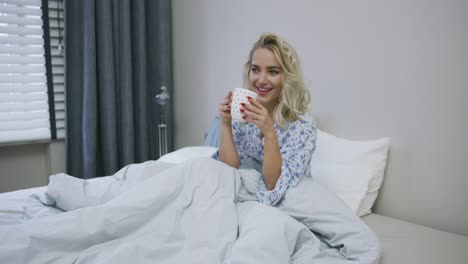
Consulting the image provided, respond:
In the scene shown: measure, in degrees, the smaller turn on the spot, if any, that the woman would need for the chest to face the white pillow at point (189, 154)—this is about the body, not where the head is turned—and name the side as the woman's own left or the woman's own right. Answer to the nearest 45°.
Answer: approximately 90° to the woman's own right

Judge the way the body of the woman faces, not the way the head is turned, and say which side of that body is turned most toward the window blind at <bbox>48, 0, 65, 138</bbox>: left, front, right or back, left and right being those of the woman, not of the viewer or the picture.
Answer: right

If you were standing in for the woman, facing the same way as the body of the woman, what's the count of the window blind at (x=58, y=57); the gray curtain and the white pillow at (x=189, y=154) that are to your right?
3

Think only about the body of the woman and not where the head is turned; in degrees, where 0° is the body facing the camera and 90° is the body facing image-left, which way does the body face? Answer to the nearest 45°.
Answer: approximately 45°

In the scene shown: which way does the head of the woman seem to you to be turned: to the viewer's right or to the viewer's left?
to the viewer's left

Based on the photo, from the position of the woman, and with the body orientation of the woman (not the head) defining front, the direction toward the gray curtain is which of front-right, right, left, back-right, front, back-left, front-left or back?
right
